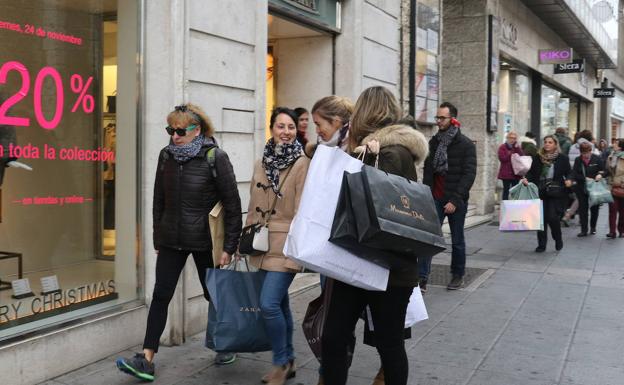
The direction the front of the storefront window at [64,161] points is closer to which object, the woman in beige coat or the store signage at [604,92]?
the woman in beige coat

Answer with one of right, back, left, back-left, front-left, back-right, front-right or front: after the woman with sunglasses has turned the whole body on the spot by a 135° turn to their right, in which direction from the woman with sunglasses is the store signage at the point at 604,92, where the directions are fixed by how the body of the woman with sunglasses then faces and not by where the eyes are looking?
front-right

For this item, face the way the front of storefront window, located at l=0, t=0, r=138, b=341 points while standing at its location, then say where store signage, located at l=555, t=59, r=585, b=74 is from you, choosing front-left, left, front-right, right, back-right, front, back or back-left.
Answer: left

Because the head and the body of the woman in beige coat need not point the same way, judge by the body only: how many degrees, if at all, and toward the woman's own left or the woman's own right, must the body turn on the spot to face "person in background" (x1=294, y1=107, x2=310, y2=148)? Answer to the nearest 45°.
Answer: approximately 135° to the woman's own right

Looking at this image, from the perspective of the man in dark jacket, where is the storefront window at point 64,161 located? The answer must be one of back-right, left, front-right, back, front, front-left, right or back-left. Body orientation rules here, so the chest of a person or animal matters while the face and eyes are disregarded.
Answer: front

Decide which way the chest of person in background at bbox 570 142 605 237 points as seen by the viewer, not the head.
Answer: toward the camera

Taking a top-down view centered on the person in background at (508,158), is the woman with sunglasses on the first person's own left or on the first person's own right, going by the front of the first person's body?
on the first person's own right

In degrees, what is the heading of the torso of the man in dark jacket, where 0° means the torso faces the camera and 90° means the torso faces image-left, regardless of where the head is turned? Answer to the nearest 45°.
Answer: approximately 45°

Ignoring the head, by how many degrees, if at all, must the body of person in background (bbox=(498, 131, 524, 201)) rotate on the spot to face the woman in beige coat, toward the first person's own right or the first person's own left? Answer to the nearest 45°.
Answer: approximately 45° to the first person's own right

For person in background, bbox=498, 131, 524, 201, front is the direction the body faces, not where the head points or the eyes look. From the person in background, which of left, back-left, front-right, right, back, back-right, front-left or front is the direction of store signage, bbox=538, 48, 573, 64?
back-left
